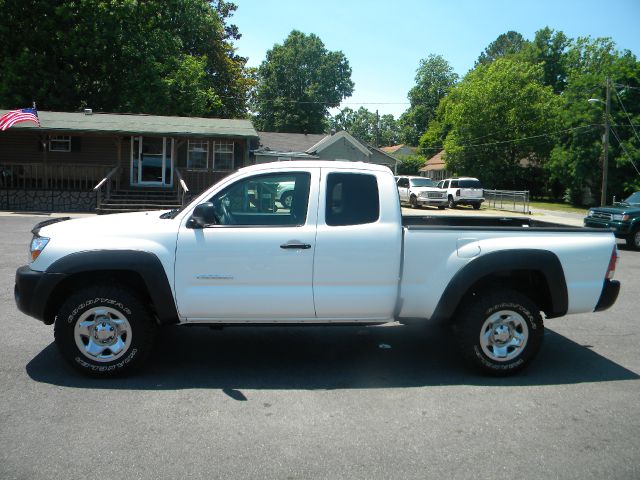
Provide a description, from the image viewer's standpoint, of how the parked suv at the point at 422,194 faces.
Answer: facing the viewer and to the right of the viewer

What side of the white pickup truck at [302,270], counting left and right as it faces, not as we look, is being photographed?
left

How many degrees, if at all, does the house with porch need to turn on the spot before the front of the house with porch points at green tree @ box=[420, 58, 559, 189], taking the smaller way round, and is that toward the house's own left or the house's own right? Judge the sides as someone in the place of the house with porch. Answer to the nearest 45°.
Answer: approximately 135° to the house's own left

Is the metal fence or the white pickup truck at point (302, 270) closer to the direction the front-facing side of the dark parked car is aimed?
the white pickup truck

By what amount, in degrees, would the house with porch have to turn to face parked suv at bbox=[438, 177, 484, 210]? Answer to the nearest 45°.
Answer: approximately 90° to its left

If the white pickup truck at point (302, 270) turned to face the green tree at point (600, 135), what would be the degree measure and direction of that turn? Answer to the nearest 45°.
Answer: approximately 135° to its right

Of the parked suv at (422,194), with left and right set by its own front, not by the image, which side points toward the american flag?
right
